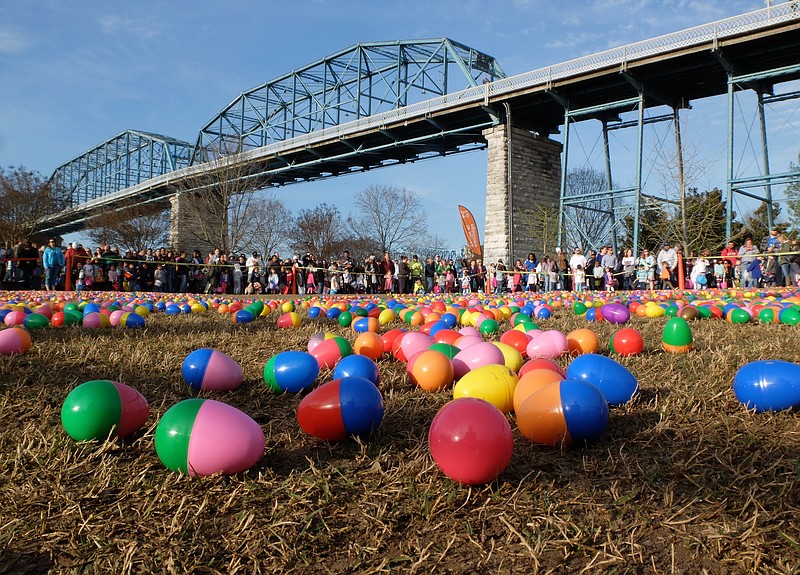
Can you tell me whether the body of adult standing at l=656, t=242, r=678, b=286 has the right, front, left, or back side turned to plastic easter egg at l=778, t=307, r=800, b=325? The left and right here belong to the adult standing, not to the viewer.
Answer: front

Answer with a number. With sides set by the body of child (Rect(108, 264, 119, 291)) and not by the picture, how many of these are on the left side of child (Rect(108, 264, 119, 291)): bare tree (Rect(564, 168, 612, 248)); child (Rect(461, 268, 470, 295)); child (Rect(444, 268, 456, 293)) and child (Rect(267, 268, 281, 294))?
4

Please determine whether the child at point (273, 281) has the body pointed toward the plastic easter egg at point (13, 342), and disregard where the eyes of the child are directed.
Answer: yes

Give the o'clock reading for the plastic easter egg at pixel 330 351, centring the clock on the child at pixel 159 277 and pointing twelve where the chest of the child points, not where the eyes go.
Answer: The plastic easter egg is roughly at 12 o'clock from the child.

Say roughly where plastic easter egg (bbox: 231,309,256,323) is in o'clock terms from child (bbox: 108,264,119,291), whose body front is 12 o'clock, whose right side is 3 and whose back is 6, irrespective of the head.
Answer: The plastic easter egg is roughly at 12 o'clock from the child.

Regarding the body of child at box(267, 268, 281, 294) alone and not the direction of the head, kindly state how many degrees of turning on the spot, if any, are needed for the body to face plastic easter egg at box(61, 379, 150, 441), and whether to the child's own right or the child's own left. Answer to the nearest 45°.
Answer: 0° — they already face it

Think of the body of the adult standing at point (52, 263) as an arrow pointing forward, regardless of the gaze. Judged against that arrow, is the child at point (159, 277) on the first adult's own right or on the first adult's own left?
on the first adult's own left

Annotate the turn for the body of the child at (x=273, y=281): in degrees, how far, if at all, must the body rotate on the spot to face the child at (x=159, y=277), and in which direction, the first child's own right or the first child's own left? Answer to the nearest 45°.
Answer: approximately 45° to the first child's own right

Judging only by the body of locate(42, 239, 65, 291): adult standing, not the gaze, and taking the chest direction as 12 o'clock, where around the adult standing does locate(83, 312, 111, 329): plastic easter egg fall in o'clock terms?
The plastic easter egg is roughly at 12 o'clock from the adult standing.

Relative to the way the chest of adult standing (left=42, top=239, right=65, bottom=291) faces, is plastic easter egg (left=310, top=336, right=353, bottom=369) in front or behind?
in front

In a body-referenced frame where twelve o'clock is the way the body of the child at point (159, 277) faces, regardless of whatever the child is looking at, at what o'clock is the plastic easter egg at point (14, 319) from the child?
The plastic easter egg is roughly at 12 o'clock from the child.
